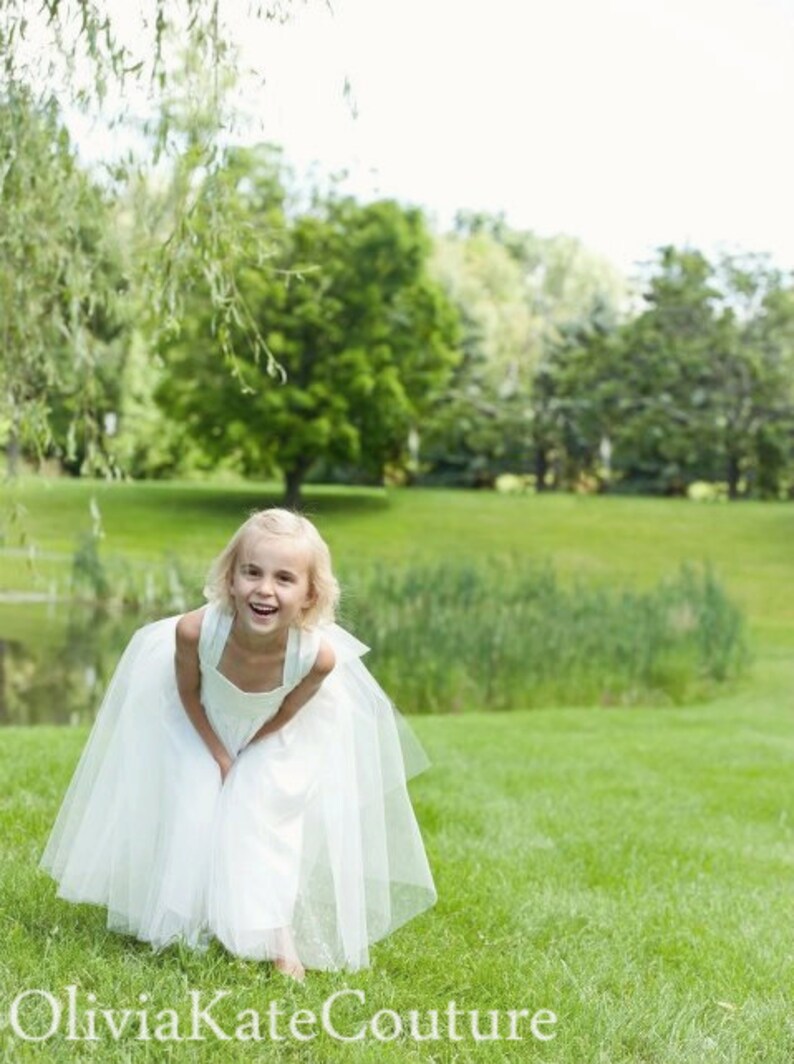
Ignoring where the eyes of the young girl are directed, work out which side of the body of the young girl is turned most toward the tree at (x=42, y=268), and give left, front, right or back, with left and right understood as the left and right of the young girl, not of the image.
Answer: back

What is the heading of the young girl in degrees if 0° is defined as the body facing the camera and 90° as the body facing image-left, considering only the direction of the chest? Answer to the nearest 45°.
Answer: approximately 0°

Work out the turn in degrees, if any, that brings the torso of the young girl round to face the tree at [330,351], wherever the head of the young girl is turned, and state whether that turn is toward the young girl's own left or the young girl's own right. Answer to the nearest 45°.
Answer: approximately 180°

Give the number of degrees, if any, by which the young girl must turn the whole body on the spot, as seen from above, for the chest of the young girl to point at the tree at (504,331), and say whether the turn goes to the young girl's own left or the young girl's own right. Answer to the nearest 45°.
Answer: approximately 180°

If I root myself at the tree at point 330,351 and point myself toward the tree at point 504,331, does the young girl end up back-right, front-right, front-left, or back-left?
back-right

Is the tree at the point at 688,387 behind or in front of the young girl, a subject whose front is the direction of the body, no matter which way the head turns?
behind
